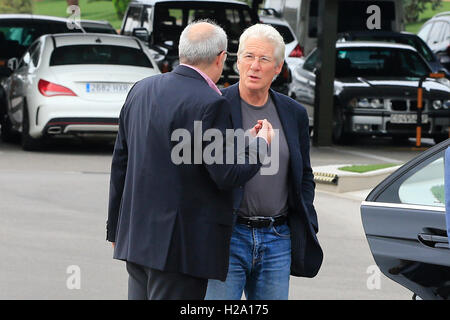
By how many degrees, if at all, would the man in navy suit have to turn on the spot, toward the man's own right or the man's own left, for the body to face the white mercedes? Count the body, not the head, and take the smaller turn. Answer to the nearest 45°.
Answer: approximately 45° to the man's own left

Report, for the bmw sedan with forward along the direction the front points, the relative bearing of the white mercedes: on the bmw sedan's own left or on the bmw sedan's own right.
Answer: on the bmw sedan's own right

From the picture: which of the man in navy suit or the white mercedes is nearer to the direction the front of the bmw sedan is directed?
the man in navy suit

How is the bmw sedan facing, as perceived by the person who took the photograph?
facing the viewer and to the right of the viewer

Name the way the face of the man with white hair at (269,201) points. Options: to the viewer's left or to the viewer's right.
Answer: to the viewer's left

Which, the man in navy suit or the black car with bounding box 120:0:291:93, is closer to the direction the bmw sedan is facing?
the man in navy suit

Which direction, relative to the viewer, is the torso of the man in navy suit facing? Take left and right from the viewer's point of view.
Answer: facing away from the viewer and to the right of the viewer

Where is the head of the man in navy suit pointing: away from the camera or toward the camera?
away from the camera
